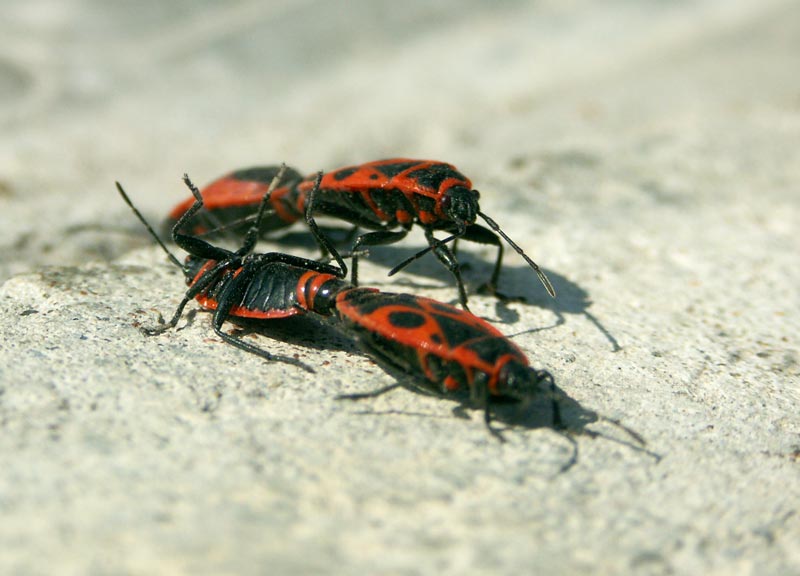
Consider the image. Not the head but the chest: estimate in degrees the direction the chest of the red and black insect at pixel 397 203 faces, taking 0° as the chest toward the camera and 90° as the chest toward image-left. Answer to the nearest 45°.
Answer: approximately 315°
